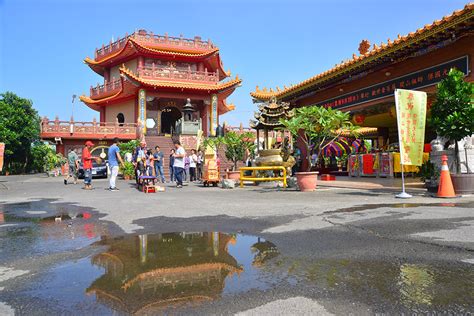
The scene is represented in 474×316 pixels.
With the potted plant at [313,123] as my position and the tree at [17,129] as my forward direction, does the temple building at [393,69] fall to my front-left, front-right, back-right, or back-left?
back-right

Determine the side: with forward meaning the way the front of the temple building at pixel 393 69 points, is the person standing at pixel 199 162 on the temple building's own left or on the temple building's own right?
on the temple building's own right

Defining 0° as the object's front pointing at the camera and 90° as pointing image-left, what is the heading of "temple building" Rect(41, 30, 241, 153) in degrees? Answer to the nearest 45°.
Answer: approximately 315°

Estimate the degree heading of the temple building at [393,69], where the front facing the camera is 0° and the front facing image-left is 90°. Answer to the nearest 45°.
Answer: approximately 45°

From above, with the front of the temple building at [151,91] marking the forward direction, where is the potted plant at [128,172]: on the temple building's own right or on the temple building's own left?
on the temple building's own right
